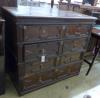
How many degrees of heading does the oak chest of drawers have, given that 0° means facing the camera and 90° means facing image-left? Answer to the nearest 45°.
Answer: approximately 315°
